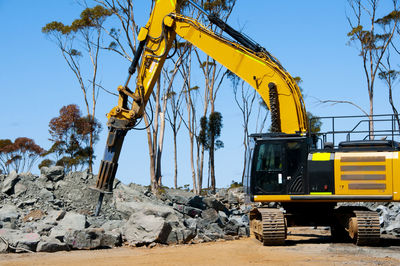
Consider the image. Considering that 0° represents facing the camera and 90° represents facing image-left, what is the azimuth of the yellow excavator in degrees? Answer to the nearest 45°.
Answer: approximately 90°

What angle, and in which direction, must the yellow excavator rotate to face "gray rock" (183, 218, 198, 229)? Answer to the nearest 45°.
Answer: approximately 45° to its right

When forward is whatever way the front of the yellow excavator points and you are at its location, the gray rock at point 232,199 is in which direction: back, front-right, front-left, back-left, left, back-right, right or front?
right

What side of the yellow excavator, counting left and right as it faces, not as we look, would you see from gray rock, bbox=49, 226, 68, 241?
front

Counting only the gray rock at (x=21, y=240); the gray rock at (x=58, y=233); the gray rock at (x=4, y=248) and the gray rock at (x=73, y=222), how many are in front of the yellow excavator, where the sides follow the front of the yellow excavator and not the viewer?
4

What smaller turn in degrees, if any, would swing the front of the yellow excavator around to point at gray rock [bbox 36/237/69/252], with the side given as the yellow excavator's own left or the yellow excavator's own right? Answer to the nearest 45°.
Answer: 0° — it already faces it

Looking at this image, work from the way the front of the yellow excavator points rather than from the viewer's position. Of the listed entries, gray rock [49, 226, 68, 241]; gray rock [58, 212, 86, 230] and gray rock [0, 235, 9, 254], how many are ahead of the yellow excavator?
3

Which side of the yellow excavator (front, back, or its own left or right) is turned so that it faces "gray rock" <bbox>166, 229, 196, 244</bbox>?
front

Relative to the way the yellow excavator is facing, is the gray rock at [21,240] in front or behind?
in front

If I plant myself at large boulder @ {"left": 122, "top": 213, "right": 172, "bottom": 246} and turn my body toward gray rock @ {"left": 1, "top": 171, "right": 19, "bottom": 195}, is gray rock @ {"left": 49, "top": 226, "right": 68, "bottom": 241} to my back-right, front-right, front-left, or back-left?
front-left

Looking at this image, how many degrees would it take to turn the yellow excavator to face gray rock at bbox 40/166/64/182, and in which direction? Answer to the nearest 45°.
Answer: approximately 45° to its right

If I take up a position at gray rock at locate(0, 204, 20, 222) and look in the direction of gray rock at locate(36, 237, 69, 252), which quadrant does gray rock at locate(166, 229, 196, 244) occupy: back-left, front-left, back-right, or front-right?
front-left

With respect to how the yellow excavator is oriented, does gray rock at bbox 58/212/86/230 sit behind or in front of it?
in front
